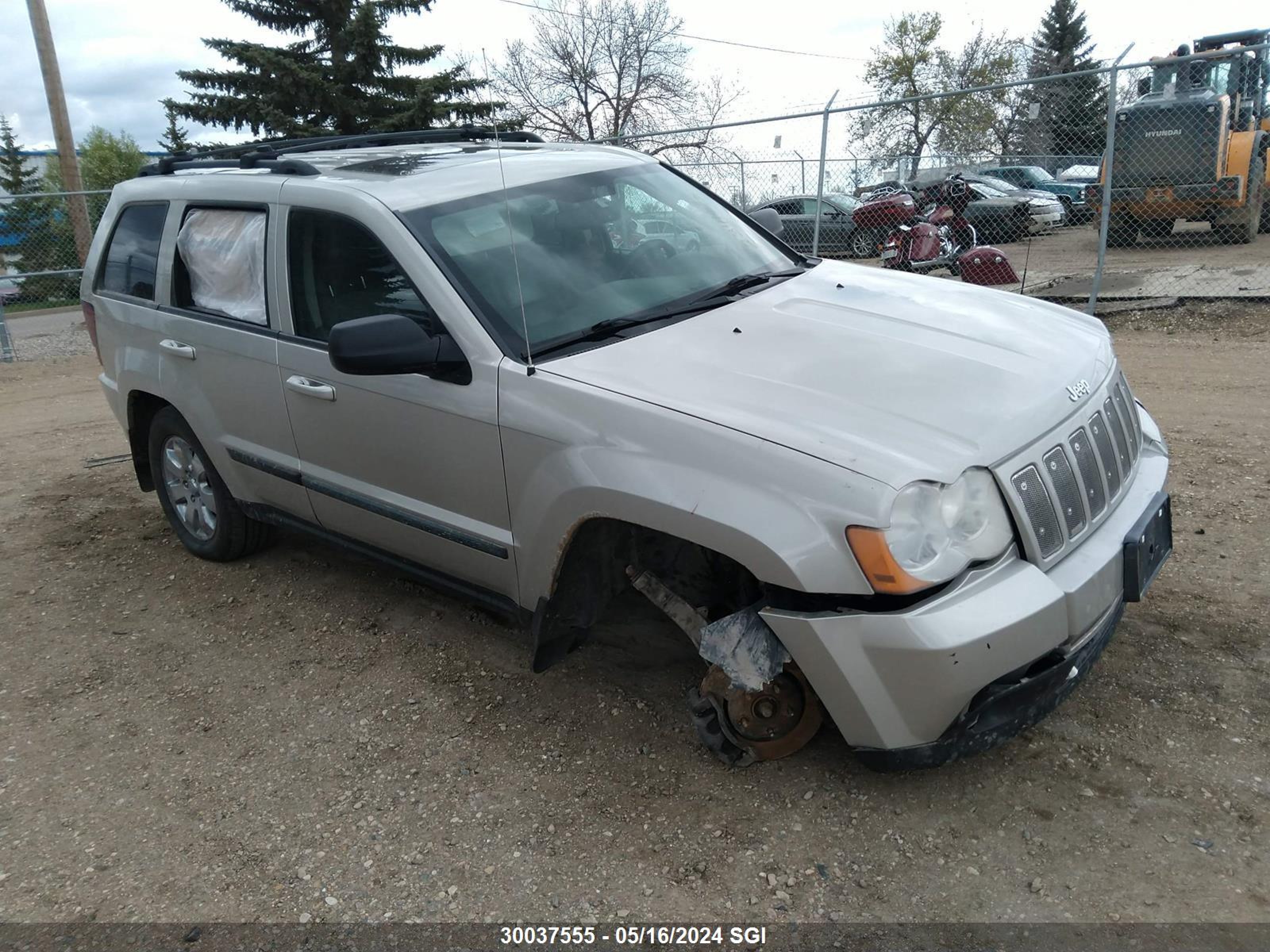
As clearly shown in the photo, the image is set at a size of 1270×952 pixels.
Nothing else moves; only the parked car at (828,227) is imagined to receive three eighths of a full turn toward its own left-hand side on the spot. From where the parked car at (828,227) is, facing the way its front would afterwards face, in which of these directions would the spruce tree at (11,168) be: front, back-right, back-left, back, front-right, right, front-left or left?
front-left

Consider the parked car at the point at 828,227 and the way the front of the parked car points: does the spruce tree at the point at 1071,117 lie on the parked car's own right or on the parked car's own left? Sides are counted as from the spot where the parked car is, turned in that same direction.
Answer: on the parked car's own left

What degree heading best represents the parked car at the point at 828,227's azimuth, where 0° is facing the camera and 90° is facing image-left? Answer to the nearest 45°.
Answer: approximately 315°

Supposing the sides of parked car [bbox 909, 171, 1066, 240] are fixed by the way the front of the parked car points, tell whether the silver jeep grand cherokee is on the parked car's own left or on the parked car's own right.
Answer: on the parked car's own right

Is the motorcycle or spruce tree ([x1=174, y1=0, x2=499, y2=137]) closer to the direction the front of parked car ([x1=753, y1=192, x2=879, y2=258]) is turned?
the motorcycle

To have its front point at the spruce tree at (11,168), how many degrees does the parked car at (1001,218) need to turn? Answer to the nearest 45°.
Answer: approximately 180°

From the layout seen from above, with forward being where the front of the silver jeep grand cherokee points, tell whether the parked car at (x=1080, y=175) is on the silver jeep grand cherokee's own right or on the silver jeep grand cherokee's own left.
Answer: on the silver jeep grand cherokee's own left

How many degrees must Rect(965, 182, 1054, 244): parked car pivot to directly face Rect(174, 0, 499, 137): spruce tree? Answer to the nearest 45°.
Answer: approximately 135° to its right
